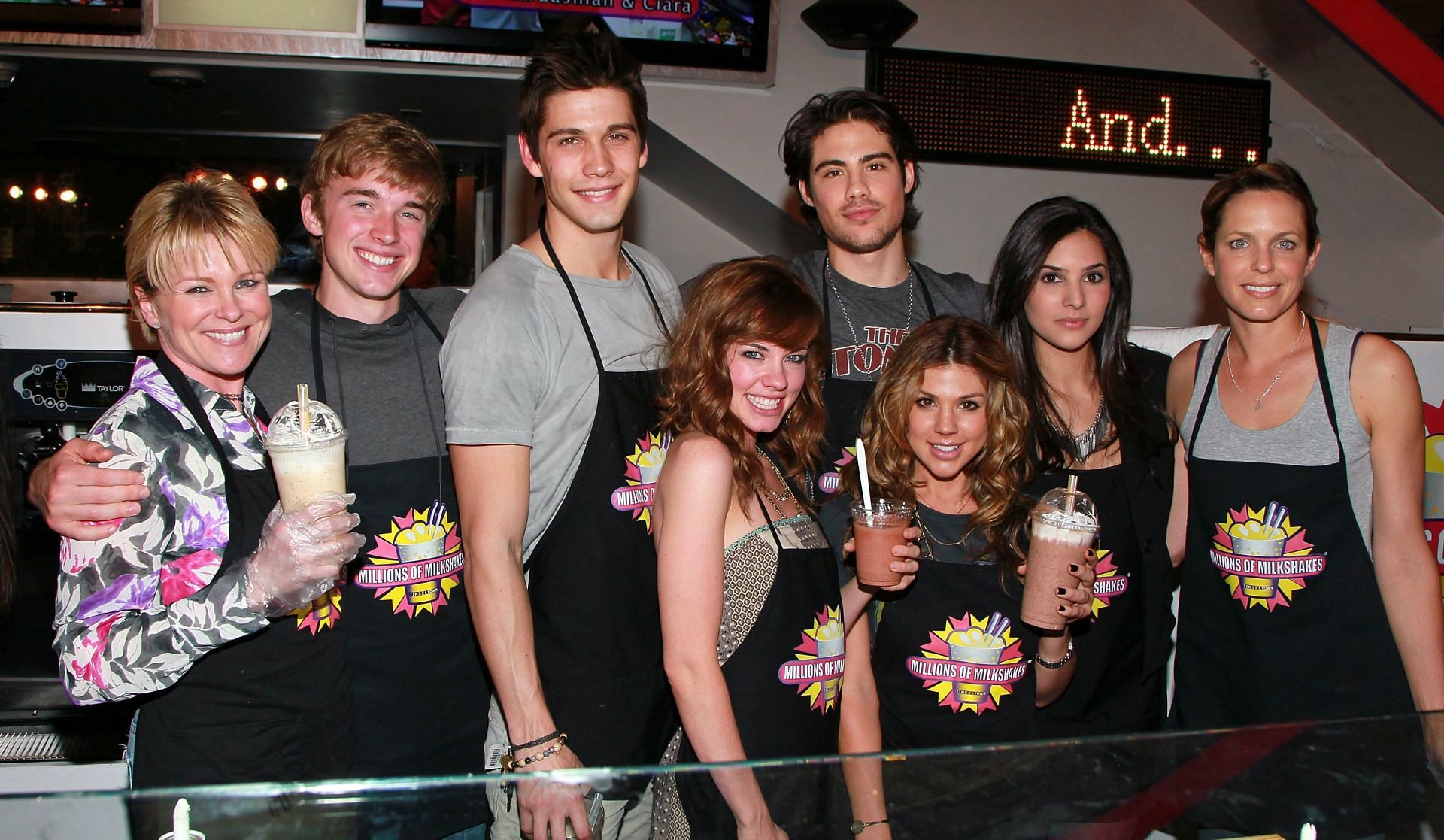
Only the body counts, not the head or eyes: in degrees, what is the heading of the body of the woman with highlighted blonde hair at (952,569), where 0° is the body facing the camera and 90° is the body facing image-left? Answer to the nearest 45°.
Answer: approximately 0°

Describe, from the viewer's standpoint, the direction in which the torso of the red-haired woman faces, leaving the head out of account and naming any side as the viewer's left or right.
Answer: facing the viewer and to the right of the viewer

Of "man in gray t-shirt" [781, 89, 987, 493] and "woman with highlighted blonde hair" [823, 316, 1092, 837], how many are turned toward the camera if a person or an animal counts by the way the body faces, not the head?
2

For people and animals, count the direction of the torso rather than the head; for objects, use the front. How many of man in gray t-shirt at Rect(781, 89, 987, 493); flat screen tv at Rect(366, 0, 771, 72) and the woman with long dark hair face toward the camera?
3

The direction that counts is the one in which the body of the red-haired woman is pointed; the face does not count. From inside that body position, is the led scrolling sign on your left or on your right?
on your left

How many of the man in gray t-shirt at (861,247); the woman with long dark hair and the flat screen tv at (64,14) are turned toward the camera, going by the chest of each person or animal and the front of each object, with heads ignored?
3

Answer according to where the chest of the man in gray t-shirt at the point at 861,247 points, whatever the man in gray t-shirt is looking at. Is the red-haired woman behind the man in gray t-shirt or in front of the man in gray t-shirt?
in front

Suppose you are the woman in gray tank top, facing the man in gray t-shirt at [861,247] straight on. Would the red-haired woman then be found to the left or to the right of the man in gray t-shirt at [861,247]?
left

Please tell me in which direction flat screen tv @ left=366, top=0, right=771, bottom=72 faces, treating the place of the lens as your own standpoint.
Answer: facing the viewer

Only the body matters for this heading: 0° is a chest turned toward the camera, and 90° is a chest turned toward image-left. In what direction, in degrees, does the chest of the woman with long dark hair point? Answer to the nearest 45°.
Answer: approximately 0°

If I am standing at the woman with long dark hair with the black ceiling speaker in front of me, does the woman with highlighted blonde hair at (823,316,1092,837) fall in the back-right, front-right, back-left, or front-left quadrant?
back-left
